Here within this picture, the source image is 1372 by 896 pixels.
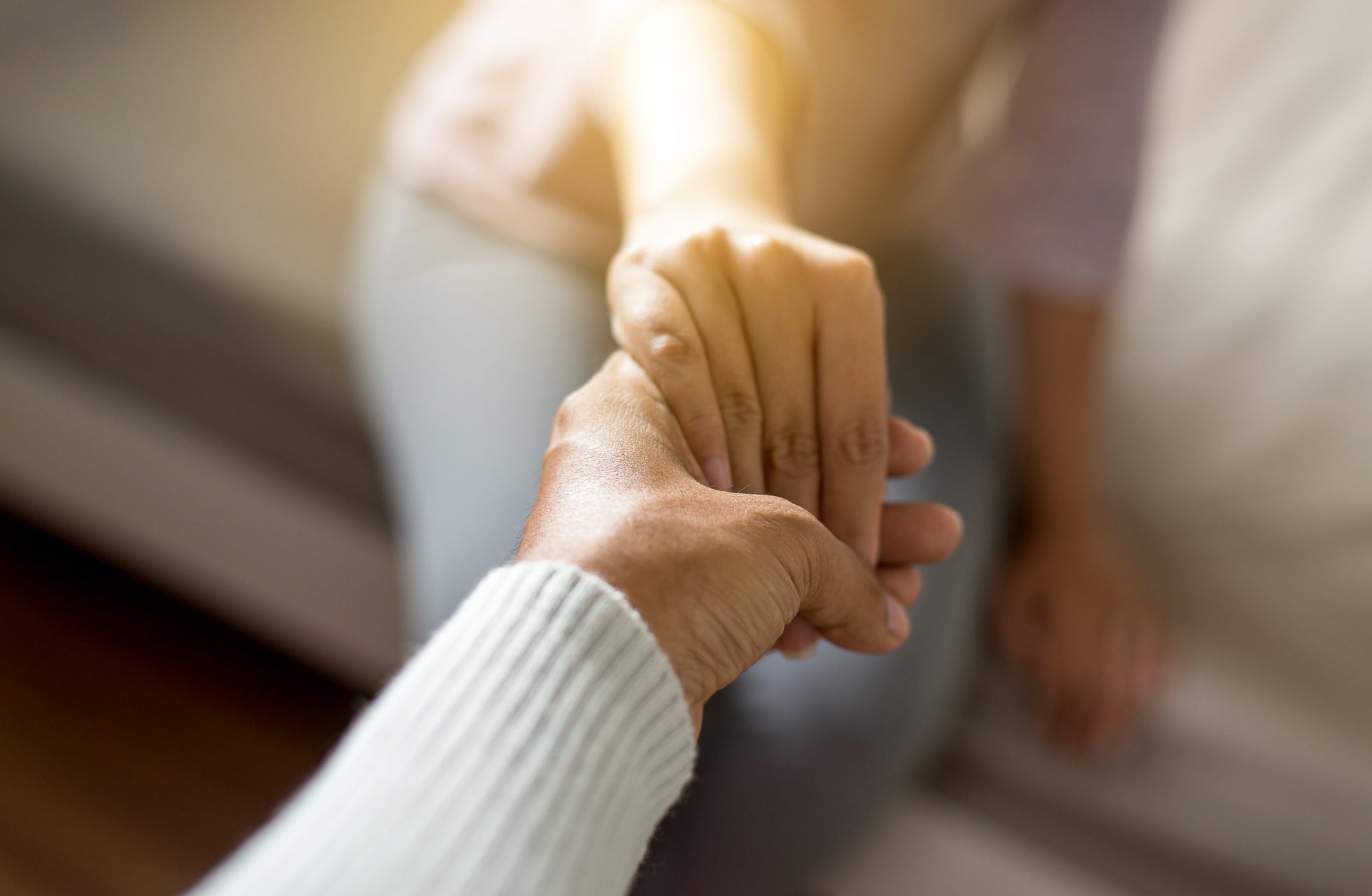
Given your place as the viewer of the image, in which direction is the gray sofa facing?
facing the viewer and to the left of the viewer
